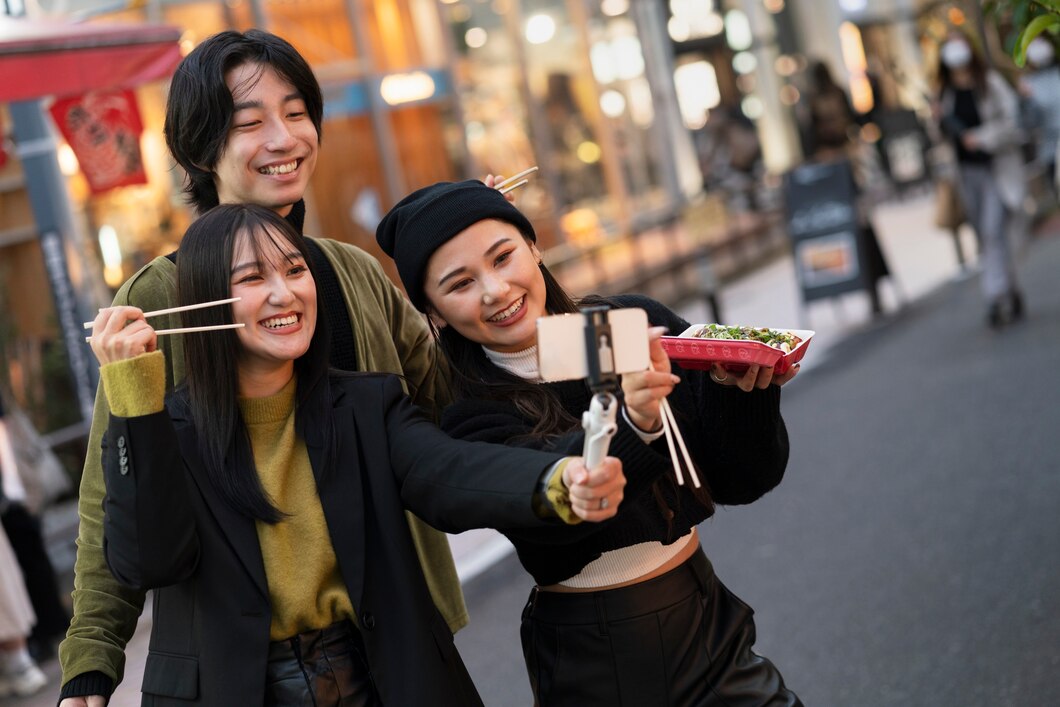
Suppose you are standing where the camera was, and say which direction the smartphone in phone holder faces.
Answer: facing away from the viewer

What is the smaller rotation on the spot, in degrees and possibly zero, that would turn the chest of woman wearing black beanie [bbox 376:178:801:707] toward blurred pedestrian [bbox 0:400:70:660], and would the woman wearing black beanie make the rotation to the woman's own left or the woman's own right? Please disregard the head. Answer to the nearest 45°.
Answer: approximately 135° to the woman's own right

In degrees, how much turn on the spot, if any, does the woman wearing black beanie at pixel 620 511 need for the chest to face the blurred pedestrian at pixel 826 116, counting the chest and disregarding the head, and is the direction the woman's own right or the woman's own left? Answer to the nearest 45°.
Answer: approximately 180°

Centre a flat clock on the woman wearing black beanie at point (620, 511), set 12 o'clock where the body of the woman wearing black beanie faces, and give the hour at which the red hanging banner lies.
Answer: The red hanging banner is roughly at 5 o'clock from the woman wearing black beanie.

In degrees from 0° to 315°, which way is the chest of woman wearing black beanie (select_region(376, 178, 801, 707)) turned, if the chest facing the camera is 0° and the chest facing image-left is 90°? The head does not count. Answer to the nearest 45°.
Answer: approximately 0°

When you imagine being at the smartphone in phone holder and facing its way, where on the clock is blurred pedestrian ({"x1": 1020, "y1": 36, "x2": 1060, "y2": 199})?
The blurred pedestrian is roughly at 1 o'clock from the smartphone in phone holder.

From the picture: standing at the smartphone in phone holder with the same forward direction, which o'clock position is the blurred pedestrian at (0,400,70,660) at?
The blurred pedestrian is roughly at 11 o'clock from the smartphone in phone holder.
